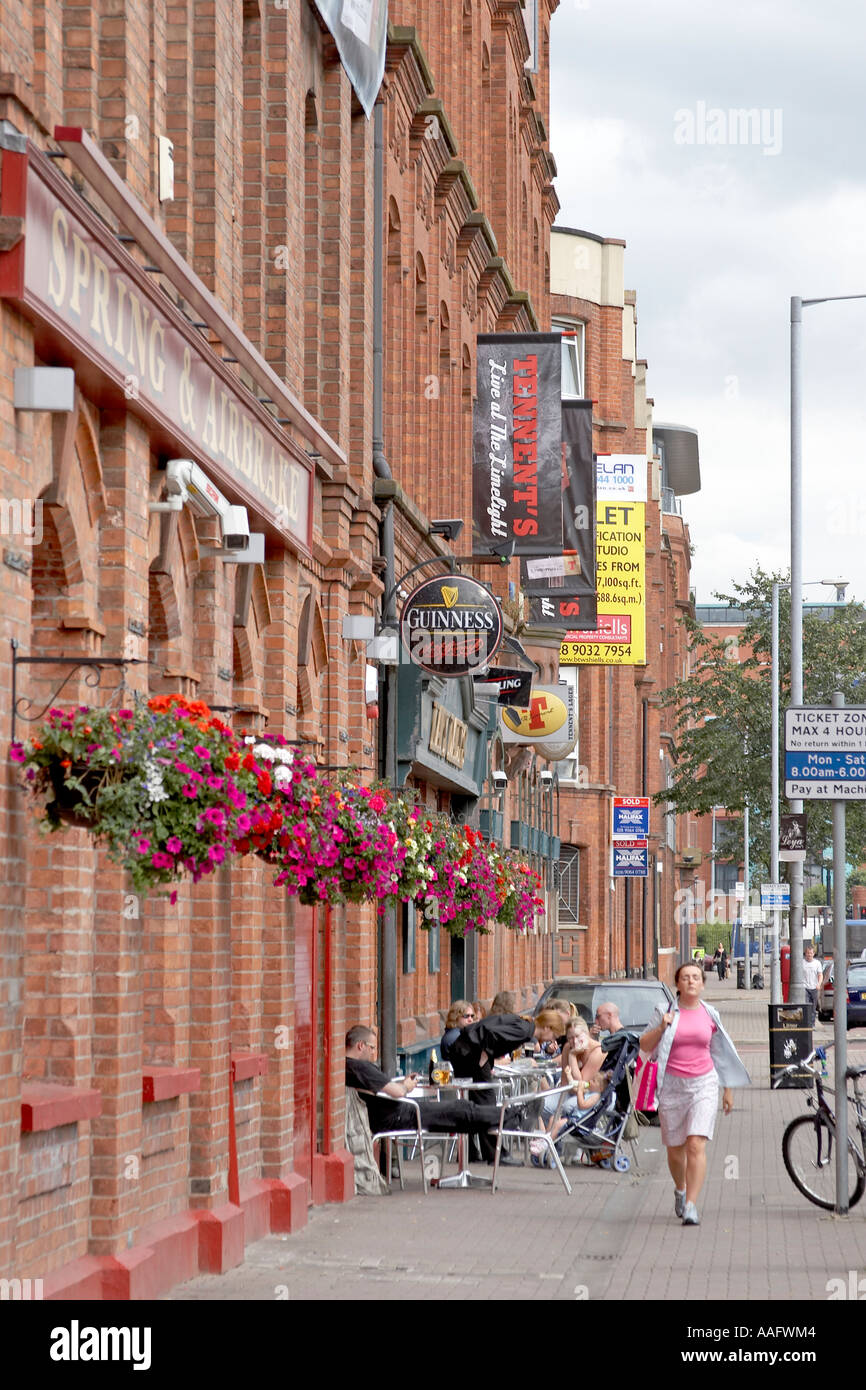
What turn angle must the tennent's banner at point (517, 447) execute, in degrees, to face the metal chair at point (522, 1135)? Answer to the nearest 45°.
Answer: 0° — it already faces it

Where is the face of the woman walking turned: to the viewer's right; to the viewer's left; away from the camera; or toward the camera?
toward the camera

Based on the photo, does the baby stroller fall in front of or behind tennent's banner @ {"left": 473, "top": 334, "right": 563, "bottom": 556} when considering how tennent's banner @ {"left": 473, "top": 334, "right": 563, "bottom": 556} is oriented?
in front

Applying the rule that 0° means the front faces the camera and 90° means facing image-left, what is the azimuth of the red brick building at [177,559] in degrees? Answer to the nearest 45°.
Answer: approximately 270°

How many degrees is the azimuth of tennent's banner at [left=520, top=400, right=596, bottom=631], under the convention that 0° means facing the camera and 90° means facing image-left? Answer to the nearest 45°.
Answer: approximately 0°

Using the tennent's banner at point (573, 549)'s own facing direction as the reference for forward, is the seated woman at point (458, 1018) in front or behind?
in front

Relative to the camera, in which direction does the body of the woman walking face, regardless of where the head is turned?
toward the camera

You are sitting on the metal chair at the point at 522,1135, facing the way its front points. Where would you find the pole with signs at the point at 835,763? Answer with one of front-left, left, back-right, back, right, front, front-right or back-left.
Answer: back-left

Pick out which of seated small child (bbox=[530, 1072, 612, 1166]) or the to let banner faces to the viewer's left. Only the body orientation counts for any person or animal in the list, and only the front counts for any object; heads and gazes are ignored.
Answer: the seated small child

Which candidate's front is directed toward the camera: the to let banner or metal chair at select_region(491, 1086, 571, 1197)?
the to let banner
